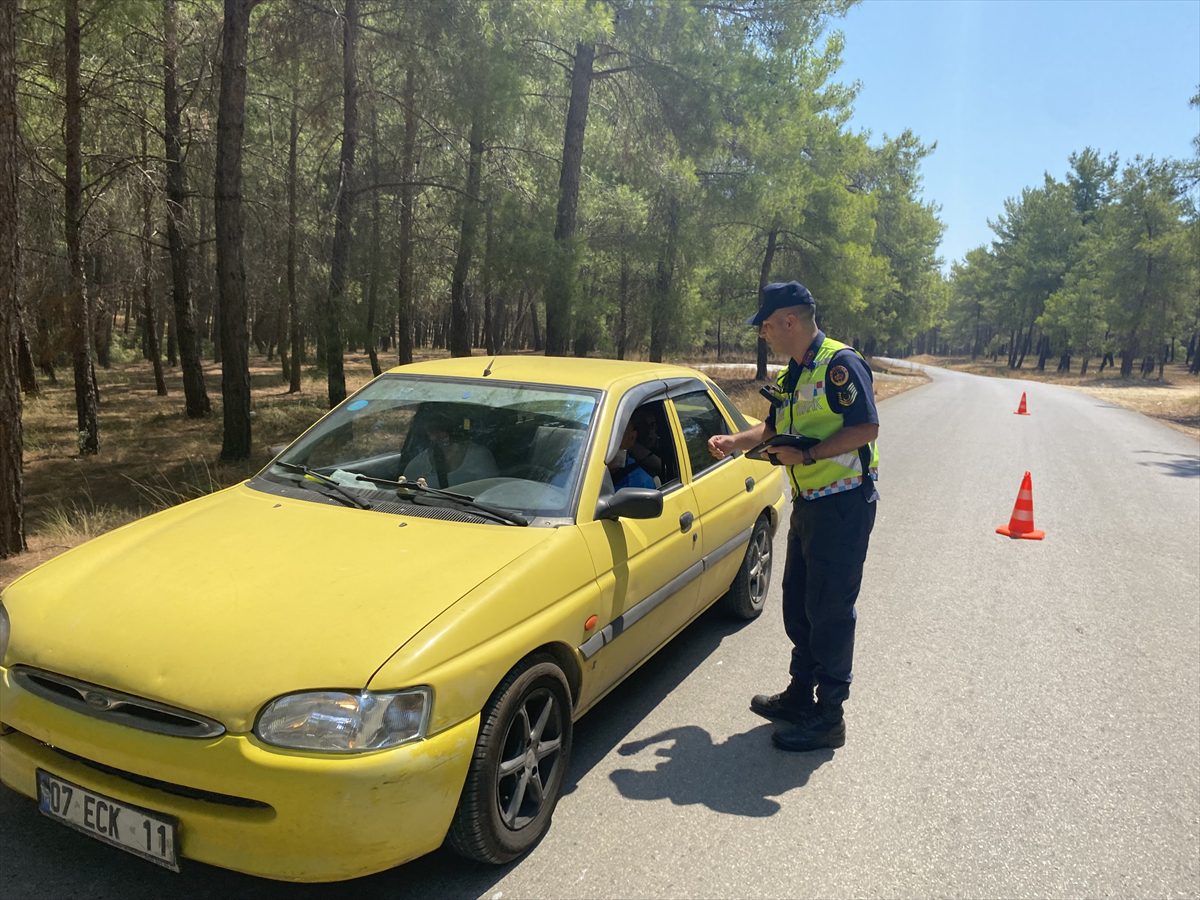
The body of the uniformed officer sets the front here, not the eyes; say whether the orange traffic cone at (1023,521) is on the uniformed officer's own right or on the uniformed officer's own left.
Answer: on the uniformed officer's own right

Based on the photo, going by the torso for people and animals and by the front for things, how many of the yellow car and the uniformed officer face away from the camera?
0

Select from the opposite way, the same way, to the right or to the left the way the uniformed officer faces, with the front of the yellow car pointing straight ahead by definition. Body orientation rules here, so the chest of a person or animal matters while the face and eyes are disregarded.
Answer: to the right

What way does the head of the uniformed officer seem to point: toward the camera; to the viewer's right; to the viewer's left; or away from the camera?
to the viewer's left

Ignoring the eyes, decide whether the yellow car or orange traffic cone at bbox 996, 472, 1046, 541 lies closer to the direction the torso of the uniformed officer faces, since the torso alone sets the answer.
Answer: the yellow car

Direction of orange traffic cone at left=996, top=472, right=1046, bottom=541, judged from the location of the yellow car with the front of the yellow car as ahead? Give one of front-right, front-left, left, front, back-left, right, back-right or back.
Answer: back

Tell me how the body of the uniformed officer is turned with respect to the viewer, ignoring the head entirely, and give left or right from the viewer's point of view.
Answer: facing to the left of the viewer
